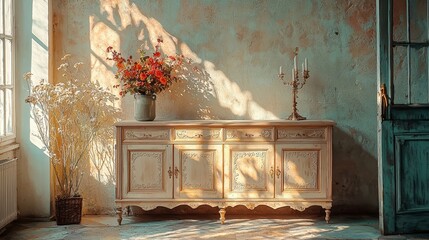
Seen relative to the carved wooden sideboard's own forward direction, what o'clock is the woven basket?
The woven basket is roughly at 3 o'clock from the carved wooden sideboard.

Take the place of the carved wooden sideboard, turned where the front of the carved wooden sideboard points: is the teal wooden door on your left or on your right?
on your left

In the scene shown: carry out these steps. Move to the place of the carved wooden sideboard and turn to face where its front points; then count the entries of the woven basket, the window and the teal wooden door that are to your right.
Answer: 2

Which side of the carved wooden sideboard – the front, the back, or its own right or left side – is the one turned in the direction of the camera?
front

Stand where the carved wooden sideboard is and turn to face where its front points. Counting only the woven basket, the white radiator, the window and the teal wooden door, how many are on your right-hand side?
3

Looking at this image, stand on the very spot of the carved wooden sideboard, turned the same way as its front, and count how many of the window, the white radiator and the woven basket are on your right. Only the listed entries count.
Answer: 3

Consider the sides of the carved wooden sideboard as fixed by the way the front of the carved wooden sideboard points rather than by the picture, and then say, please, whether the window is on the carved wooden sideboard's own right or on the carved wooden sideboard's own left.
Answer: on the carved wooden sideboard's own right

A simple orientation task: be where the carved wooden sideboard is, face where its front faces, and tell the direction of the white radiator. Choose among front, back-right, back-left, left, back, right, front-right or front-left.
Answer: right

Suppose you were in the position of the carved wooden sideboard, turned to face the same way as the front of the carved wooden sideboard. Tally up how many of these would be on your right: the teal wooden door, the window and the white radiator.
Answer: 2

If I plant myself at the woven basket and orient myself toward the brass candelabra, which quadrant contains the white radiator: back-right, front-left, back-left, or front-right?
back-right
